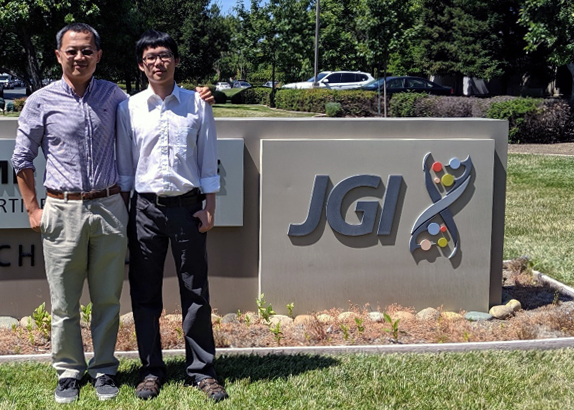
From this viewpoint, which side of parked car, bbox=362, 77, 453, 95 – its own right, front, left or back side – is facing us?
left

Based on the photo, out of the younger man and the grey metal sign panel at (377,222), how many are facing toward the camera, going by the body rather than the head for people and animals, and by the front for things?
2

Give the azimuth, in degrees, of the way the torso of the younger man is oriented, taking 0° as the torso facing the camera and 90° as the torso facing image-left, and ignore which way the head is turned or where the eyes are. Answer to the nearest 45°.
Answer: approximately 0°

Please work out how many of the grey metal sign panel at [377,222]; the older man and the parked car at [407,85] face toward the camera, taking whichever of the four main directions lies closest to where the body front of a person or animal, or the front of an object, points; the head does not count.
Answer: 2

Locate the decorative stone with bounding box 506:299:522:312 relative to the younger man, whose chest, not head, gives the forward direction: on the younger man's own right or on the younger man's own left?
on the younger man's own left
